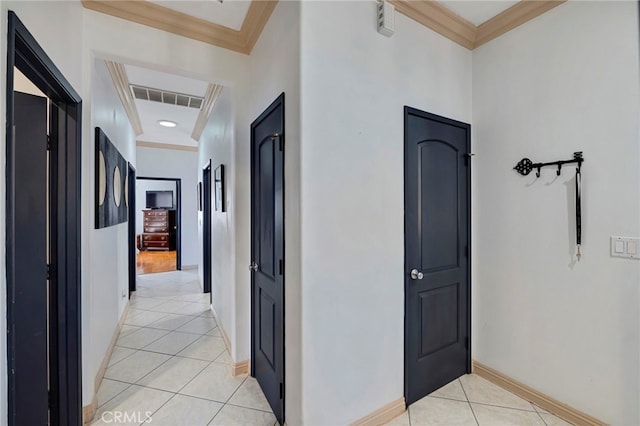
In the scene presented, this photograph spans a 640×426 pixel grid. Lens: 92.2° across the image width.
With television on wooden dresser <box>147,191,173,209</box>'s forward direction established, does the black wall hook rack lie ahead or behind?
ahead

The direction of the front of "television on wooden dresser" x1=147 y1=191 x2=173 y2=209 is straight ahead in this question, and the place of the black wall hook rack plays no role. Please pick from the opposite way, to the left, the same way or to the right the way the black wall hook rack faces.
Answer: to the right

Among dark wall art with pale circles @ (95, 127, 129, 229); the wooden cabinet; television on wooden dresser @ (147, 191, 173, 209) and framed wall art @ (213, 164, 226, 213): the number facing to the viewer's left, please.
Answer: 1

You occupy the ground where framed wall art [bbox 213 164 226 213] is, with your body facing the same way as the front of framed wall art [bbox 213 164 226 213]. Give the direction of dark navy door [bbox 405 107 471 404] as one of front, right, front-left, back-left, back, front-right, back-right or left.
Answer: back-left

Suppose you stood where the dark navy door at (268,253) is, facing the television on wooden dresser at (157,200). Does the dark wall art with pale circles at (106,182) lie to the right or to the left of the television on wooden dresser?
left

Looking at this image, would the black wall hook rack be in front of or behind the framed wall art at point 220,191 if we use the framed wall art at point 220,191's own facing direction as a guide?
behind

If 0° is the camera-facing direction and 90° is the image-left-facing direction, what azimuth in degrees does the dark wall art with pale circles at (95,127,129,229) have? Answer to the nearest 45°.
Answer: approximately 270°

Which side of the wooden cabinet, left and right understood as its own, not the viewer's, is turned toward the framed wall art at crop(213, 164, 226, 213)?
front

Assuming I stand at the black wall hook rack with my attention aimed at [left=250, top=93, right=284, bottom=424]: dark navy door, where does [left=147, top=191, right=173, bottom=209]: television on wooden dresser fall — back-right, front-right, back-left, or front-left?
front-right

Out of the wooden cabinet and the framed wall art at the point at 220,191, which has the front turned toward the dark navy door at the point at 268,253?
the wooden cabinet

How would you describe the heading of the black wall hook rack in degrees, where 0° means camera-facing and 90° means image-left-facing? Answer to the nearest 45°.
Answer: approximately 45°

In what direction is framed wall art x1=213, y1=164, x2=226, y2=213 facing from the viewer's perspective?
to the viewer's left

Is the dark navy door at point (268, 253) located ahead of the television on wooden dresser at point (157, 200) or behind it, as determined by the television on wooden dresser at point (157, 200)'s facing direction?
ahead

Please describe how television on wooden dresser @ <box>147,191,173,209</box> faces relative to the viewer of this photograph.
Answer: facing the viewer

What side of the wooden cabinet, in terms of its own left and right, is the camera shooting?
front

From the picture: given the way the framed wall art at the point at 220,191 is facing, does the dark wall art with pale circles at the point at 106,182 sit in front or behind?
in front

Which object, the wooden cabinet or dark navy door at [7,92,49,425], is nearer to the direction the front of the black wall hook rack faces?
the dark navy door

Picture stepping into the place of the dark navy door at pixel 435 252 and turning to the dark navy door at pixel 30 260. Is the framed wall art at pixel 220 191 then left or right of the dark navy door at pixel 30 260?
right
